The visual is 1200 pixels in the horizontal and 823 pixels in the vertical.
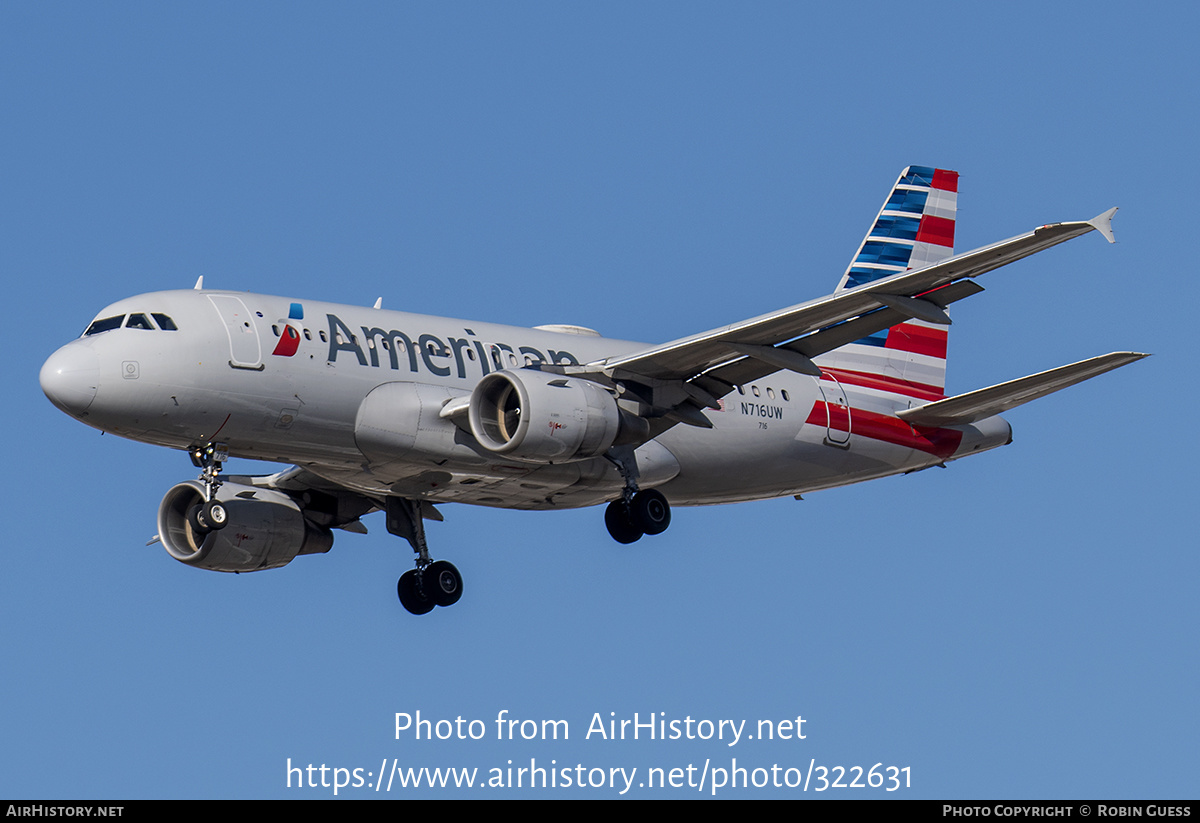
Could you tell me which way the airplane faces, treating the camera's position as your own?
facing the viewer and to the left of the viewer
